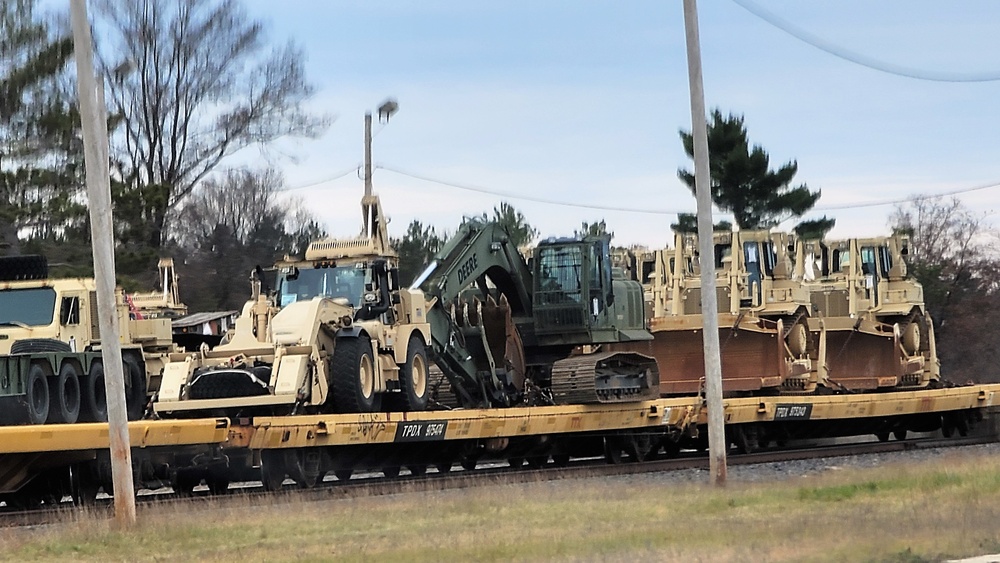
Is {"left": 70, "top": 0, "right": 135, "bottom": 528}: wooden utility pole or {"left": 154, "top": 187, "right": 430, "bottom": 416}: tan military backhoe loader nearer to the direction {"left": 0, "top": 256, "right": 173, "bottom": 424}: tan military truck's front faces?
the wooden utility pole

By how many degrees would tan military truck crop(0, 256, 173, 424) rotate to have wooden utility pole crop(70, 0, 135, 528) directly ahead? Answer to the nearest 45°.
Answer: approximately 45° to its left

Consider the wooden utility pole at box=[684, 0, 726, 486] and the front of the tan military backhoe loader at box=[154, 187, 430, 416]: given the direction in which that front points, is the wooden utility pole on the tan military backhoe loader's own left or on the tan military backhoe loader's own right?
on the tan military backhoe loader's own left

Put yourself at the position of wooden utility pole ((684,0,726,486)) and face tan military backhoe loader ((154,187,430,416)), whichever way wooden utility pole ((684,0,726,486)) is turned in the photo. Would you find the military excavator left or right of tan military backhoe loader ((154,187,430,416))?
right

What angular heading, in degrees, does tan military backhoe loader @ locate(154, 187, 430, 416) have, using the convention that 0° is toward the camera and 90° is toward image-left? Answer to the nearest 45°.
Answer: approximately 45°

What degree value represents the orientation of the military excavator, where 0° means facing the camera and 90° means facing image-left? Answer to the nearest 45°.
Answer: approximately 45°

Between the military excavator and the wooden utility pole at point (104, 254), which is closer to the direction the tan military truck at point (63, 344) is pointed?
the wooden utility pole

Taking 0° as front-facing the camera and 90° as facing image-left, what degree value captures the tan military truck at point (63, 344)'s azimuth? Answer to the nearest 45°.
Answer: approximately 45°

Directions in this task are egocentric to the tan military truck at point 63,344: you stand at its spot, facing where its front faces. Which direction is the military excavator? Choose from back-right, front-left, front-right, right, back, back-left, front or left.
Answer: back-left

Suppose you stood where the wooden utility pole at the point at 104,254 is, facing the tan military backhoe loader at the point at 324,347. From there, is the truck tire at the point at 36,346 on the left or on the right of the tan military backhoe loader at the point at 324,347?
left
